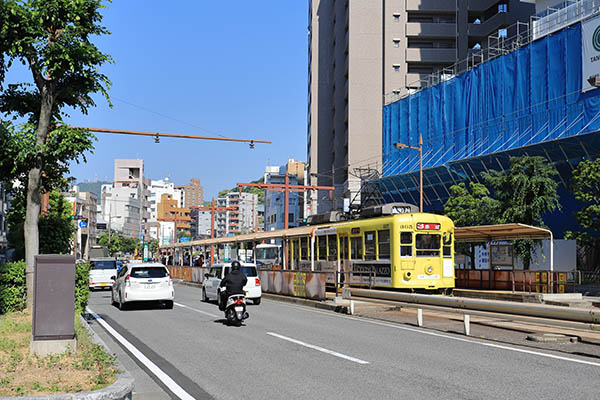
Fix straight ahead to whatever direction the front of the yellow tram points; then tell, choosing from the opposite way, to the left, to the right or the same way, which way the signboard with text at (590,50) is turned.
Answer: to the right

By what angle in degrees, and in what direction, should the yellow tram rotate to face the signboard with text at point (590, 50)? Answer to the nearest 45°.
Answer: approximately 90° to its left

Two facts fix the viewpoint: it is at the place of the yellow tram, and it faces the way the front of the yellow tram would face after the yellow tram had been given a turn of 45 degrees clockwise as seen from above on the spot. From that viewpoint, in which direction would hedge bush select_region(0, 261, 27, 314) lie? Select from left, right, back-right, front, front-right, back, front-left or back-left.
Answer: front-right

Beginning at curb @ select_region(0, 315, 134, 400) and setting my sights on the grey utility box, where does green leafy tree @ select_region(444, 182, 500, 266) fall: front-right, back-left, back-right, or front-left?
front-right

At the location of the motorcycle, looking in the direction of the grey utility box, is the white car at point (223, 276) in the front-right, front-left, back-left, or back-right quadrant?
back-right

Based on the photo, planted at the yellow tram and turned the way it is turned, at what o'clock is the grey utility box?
The grey utility box is roughly at 2 o'clock from the yellow tram.

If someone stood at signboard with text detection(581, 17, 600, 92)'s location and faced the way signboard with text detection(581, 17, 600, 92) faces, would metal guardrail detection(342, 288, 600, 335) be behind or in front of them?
in front

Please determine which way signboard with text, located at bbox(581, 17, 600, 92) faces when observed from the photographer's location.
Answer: facing the viewer and to the left of the viewer

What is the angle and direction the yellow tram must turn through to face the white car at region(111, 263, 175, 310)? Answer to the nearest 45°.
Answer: approximately 90° to its right

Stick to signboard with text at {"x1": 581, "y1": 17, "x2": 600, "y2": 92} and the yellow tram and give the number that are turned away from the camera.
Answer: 0

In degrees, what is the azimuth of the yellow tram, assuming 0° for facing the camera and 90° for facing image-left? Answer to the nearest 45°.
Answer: approximately 315°

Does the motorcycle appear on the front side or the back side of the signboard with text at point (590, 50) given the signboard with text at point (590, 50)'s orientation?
on the front side

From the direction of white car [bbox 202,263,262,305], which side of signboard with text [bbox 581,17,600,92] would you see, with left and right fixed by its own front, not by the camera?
front
